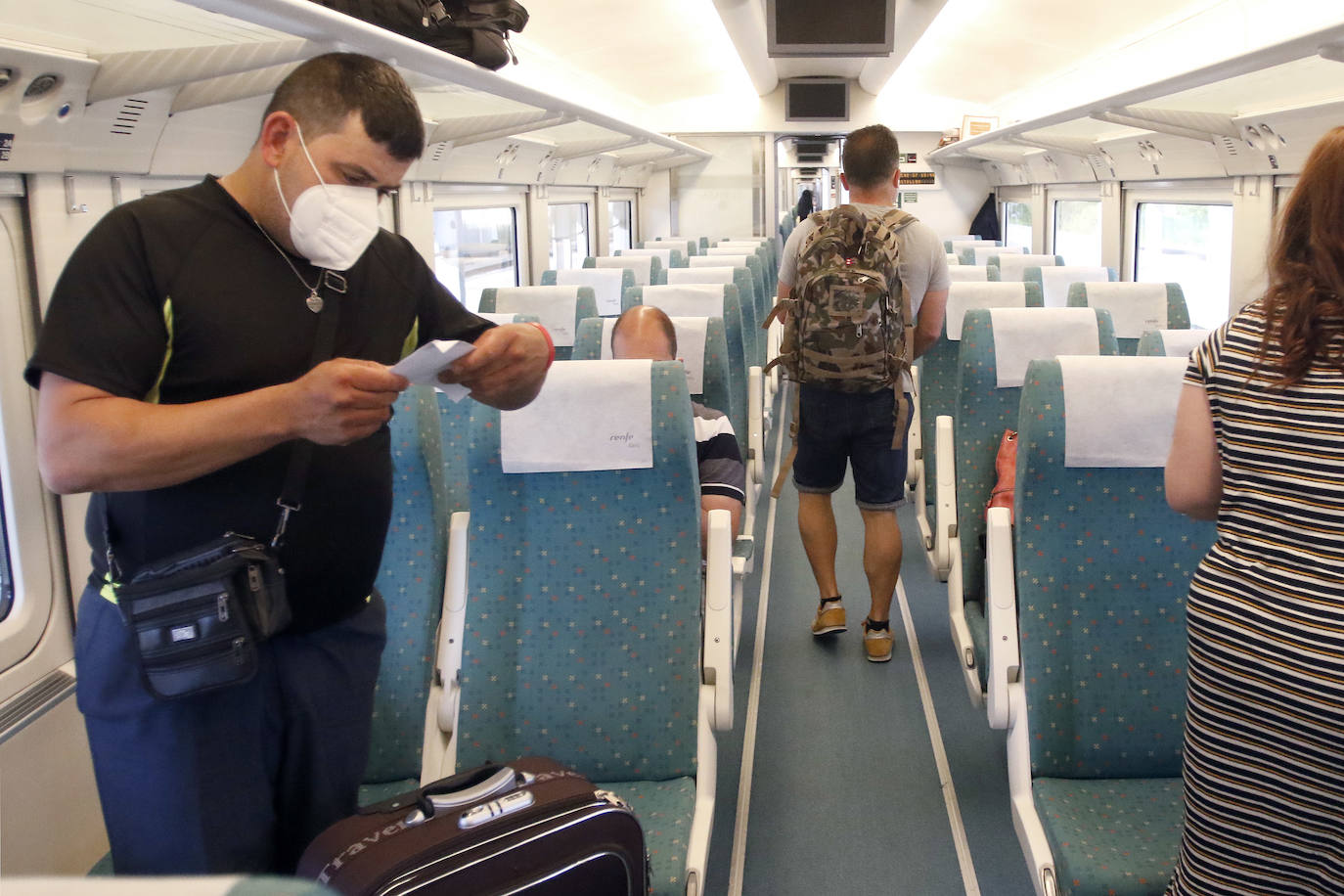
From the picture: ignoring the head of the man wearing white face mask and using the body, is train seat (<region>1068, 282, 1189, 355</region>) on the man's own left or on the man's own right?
on the man's own left

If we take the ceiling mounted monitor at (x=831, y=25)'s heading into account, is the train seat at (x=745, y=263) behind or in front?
behind

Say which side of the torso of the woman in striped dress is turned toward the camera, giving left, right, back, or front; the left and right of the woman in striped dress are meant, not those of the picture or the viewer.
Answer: back

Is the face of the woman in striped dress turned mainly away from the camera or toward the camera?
away from the camera
